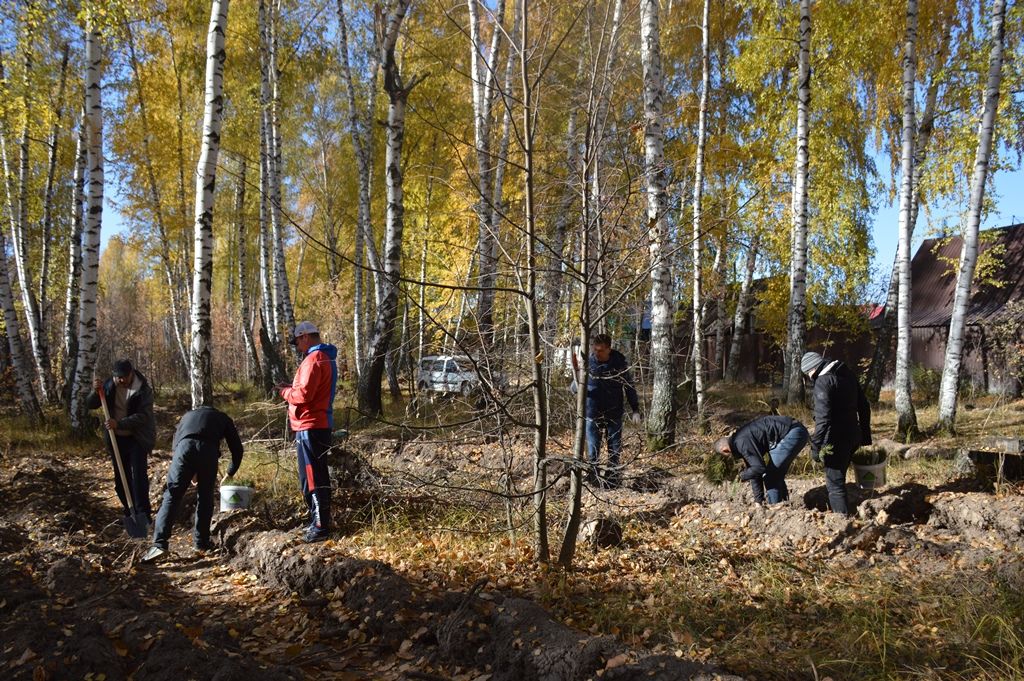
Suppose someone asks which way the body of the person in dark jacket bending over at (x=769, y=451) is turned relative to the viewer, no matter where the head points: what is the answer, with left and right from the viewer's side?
facing to the left of the viewer

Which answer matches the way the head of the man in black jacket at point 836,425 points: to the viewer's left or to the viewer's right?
to the viewer's left

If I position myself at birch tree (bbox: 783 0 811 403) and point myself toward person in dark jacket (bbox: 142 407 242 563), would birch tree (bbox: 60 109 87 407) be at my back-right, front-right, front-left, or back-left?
front-right

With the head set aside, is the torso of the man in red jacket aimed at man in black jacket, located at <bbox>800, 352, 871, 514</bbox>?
no

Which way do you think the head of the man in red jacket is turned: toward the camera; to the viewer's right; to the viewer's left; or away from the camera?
to the viewer's left

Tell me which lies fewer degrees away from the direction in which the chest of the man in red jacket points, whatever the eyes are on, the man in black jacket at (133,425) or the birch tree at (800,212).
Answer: the man in black jacket

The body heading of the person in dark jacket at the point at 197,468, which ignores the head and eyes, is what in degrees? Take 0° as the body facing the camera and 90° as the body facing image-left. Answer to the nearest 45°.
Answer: approximately 225°

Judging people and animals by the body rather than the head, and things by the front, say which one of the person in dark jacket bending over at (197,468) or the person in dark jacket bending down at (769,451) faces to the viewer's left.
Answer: the person in dark jacket bending down at (769,451)

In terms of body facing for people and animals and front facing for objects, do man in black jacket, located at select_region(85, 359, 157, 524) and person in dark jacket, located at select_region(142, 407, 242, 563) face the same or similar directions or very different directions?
very different directions

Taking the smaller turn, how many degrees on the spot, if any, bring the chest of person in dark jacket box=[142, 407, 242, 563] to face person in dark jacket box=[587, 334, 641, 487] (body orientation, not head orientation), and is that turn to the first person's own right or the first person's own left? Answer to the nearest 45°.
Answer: approximately 45° to the first person's own right

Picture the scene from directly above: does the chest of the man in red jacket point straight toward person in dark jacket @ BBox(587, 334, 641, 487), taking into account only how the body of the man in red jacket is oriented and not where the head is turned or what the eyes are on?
no

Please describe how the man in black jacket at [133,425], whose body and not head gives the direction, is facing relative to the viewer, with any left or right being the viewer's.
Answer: facing the viewer and to the left of the viewer
